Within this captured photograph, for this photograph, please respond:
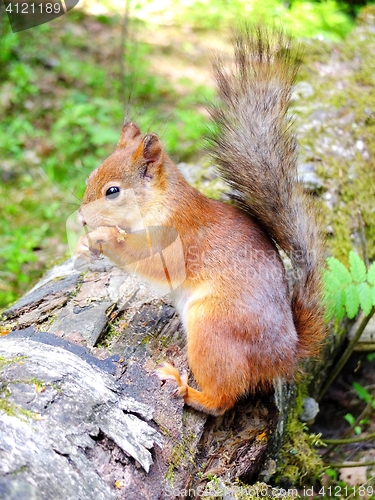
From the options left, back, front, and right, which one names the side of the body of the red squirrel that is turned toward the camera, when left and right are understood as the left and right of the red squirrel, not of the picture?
left
